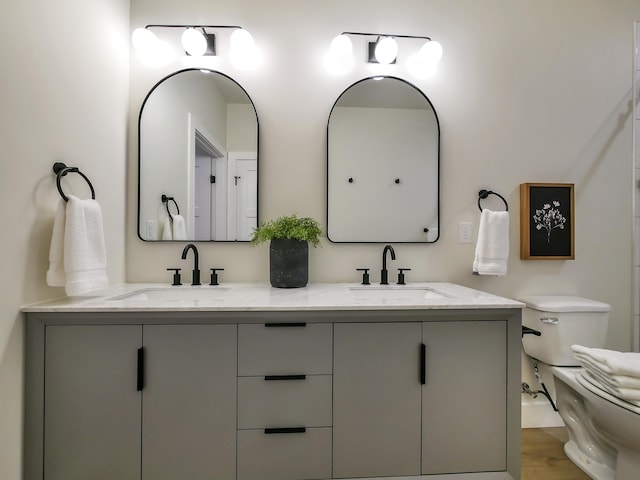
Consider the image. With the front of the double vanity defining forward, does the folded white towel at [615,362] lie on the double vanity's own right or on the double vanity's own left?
on the double vanity's own left

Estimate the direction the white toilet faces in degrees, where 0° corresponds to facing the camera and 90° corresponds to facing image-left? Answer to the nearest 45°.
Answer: approximately 315°

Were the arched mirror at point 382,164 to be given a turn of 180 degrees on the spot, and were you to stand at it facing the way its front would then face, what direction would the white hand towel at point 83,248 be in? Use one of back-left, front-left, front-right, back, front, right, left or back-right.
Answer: back-left

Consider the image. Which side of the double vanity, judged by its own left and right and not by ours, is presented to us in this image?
front

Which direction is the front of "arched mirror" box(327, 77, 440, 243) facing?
toward the camera

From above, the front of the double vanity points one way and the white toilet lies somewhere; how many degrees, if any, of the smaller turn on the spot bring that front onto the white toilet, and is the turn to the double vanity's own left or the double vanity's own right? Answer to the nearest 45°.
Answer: approximately 90° to the double vanity's own left

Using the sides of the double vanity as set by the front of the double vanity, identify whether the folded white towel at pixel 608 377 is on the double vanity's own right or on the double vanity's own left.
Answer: on the double vanity's own left

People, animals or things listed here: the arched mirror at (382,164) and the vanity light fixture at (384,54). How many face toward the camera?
2

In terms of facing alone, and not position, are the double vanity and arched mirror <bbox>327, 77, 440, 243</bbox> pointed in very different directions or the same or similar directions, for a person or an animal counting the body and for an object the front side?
same or similar directions

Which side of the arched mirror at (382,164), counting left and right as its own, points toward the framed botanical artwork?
left

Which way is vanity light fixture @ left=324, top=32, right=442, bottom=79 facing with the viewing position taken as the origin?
facing the viewer

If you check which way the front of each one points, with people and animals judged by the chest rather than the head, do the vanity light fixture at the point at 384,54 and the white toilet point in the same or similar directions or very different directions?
same or similar directions

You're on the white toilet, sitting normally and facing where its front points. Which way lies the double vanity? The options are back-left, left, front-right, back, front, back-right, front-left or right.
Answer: right

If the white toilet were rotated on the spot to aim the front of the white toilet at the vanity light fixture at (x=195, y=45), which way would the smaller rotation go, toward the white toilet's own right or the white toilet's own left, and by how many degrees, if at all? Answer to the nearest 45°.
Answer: approximately 90° to the white toilet's own right
